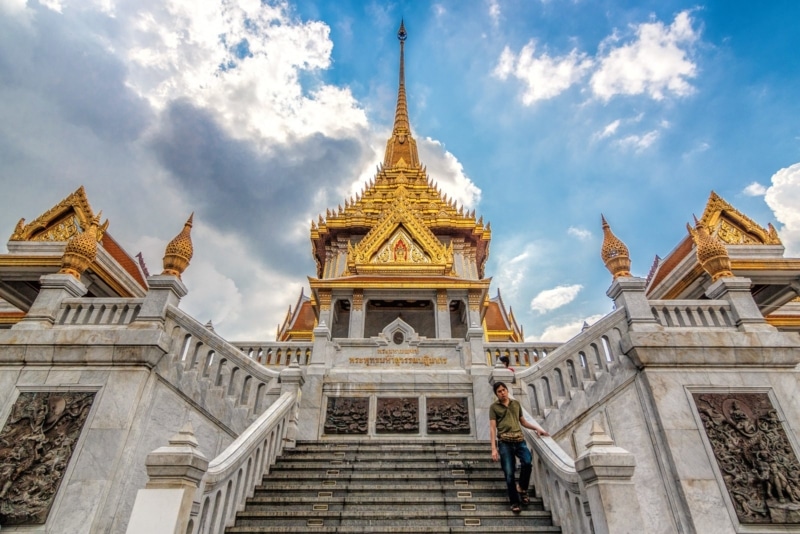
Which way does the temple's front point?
toward the camera
